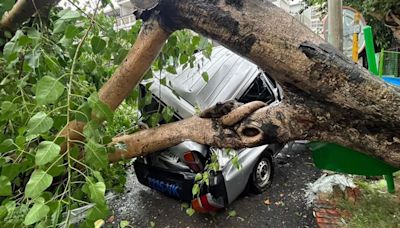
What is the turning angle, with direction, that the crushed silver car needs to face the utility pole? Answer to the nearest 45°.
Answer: approximately 45° to its right

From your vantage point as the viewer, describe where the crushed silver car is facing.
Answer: facing away from the viewer and to the right of the viewer
